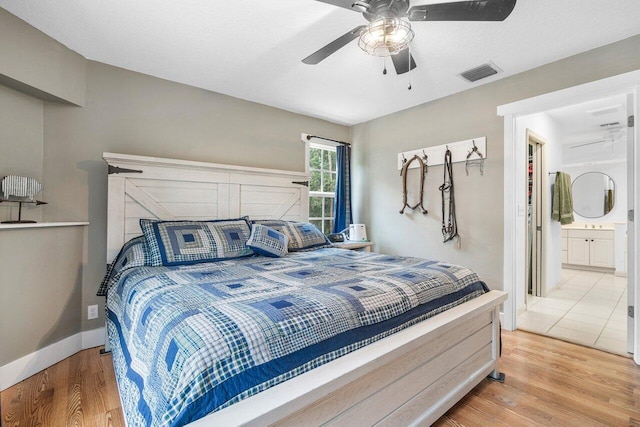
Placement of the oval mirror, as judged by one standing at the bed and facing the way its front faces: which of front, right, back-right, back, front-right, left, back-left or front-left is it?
left

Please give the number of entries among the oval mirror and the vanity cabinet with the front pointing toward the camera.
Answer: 2

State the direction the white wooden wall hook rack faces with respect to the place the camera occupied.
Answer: facing the viewer and to the left of the viewer

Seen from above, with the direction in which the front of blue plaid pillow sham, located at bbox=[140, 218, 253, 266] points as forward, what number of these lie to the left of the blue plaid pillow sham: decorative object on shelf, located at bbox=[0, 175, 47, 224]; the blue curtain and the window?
2

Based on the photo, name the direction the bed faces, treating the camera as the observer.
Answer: facing the viewer and to the right of the viewer

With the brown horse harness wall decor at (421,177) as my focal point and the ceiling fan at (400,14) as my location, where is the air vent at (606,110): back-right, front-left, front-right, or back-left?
front-right

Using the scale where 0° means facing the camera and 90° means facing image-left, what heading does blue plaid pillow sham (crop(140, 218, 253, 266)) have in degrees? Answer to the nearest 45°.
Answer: approximately 315°

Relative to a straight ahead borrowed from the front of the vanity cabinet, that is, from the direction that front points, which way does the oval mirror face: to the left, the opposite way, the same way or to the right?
the same way

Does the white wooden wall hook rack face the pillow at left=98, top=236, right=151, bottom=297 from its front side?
yes

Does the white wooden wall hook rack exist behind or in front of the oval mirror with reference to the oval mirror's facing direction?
in front

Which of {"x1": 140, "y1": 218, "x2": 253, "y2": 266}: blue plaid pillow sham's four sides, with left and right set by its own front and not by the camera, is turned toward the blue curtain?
left

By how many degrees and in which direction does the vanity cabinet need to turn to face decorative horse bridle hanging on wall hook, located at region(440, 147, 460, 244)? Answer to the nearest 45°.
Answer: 0° — it already faces it

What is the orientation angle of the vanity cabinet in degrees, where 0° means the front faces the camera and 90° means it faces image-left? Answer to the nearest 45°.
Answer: approximately 0°

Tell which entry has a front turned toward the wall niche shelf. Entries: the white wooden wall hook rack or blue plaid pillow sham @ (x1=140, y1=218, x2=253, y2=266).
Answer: the white wooden wall hook rack

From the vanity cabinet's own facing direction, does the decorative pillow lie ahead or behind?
ahead

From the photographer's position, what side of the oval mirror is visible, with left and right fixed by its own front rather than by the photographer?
front

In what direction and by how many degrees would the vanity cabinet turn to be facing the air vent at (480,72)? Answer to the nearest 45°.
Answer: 0° — it already faces it

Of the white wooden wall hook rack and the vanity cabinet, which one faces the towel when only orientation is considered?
the vanity cabinet
